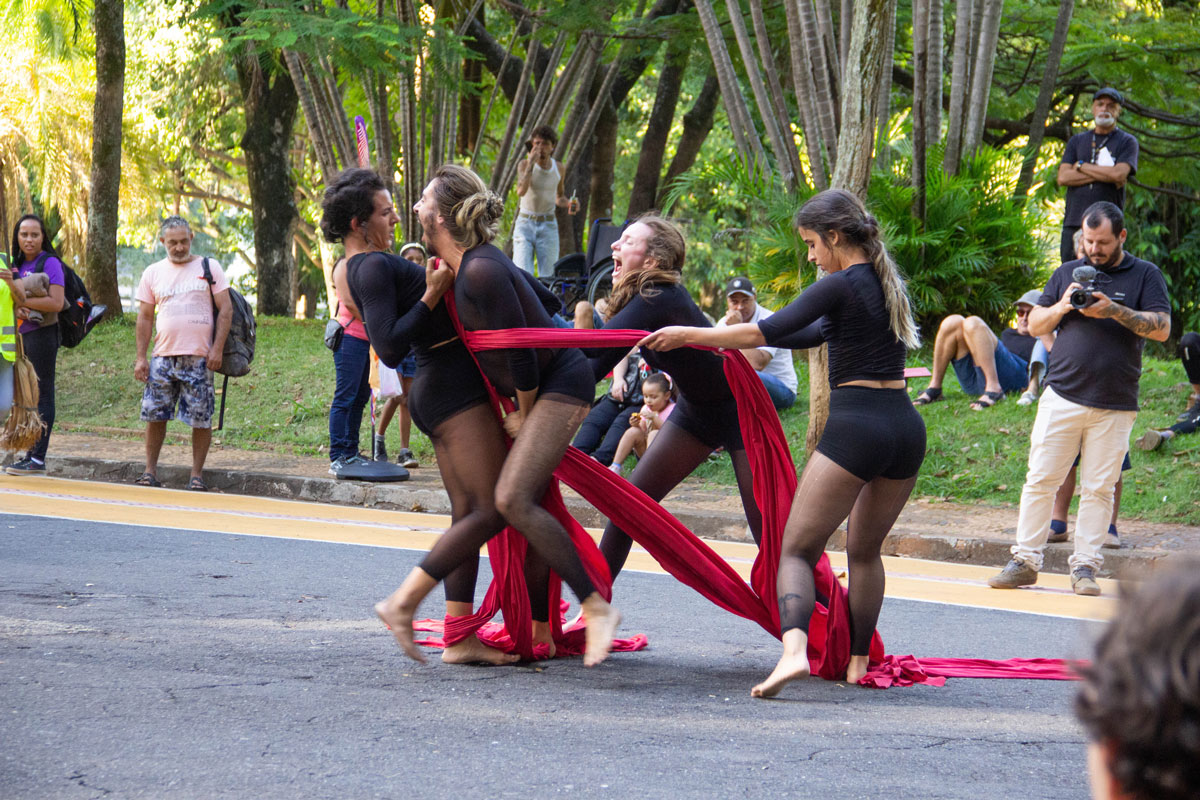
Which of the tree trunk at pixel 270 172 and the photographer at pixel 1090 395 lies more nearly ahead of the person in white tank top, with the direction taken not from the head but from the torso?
the photographer

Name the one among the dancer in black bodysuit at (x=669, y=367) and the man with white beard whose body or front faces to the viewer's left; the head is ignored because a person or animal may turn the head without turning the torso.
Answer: the dancer in black bodysuit

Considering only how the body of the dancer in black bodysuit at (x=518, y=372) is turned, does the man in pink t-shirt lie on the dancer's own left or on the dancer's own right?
on the dancer's own right

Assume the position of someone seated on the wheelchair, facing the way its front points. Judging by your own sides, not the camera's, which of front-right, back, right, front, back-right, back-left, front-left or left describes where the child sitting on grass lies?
front-left

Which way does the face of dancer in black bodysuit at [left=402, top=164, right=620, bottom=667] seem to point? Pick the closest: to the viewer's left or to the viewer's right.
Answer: to the viewer's left

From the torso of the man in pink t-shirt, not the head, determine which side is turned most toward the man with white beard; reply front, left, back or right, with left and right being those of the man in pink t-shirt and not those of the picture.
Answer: left

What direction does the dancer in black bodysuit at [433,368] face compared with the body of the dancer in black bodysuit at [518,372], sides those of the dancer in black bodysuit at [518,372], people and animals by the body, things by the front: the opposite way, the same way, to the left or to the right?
the opposite way

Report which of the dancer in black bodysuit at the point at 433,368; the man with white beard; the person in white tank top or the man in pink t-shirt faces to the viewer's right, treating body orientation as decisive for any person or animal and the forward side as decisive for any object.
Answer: the dancer in black bodysuit

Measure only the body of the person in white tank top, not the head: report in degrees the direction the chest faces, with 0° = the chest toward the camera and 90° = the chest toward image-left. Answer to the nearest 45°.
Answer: approximately 0°

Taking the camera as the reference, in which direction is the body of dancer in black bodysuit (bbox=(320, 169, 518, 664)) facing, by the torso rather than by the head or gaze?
to the viewer's right

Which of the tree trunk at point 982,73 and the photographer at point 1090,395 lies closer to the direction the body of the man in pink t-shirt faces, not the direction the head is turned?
the photographer

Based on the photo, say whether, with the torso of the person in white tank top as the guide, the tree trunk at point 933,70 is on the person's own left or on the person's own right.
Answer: on the person's own left

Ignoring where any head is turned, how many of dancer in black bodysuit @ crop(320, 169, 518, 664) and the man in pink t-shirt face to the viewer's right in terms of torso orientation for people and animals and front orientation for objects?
1

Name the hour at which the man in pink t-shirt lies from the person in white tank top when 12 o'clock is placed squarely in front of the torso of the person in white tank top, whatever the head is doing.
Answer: The man in pink t-shirt is roughly at 1 o'clock from the person in white tank top.

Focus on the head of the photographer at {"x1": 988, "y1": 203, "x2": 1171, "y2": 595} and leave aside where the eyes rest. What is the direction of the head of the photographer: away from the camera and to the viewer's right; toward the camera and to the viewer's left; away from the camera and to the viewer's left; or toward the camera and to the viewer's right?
toward the camera and to the viewer's left

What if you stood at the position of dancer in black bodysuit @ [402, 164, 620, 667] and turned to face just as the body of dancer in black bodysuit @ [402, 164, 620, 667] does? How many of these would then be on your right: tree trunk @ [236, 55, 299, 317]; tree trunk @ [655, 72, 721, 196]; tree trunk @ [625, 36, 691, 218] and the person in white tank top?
4

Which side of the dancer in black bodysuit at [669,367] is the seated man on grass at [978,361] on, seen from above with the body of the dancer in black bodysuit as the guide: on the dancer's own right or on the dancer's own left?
on the dancer's own right
